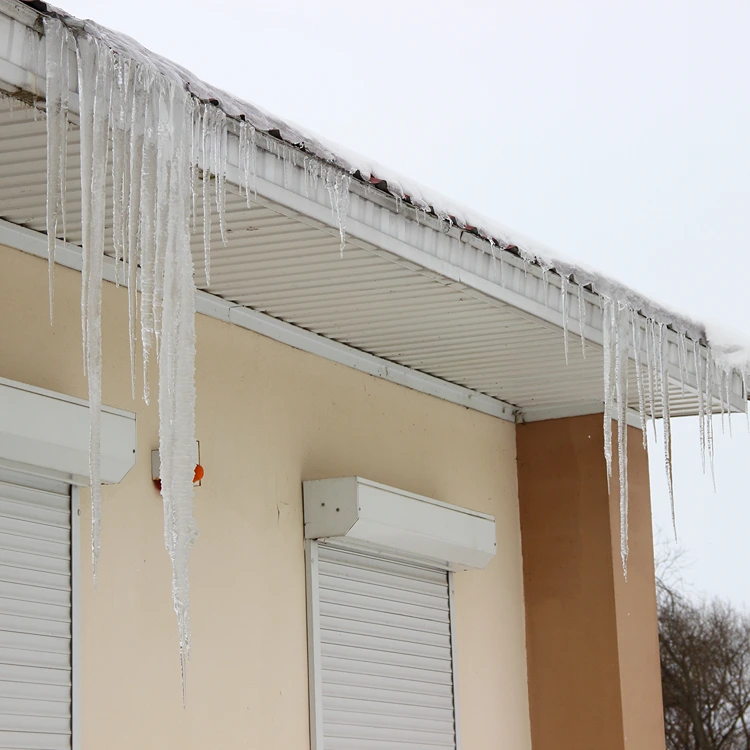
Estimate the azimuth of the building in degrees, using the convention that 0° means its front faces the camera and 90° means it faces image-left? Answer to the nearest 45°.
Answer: approximately 315°

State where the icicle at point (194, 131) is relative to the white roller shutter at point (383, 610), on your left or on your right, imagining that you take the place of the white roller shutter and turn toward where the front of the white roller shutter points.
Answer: on your right

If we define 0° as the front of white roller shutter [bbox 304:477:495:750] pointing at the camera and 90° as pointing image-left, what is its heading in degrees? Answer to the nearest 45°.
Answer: approximately 315°

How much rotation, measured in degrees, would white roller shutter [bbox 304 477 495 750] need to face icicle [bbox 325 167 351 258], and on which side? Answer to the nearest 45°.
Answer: approximately 45° to its right
